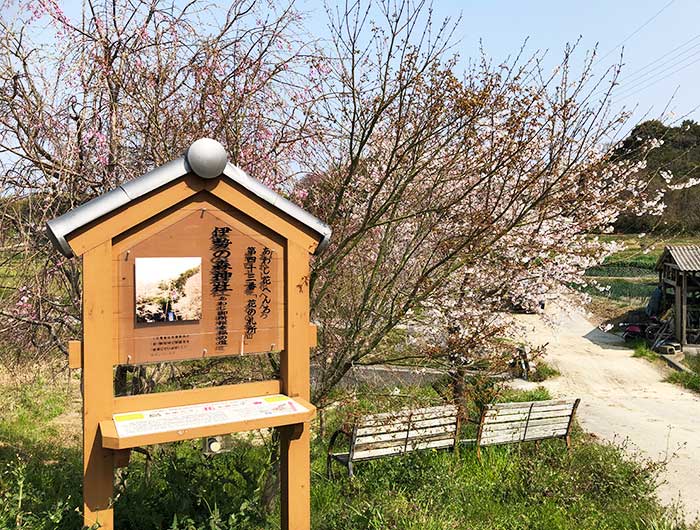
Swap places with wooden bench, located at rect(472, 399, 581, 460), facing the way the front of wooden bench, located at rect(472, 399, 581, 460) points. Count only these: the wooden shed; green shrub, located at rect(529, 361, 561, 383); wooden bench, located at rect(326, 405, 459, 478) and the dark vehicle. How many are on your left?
1

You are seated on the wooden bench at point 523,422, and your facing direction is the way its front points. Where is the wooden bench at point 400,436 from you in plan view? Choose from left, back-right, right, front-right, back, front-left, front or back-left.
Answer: left

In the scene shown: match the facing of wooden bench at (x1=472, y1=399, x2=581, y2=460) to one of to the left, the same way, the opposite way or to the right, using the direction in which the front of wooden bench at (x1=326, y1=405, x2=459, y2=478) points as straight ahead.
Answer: the same way

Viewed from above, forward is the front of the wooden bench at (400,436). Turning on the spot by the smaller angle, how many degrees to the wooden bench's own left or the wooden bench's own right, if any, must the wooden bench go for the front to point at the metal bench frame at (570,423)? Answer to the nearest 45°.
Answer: approximately 90° to the wooden bench's own right

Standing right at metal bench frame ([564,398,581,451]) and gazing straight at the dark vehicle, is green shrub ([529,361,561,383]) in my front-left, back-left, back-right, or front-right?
front-left

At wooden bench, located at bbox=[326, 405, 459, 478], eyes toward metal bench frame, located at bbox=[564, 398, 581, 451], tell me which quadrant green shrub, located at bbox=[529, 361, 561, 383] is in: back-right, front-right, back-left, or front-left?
front-left

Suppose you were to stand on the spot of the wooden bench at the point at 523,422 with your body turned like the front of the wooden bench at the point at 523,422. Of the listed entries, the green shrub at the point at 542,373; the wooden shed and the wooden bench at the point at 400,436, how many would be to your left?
1

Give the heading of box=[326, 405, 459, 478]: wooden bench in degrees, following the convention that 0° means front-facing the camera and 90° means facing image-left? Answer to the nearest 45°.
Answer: approximately 135°

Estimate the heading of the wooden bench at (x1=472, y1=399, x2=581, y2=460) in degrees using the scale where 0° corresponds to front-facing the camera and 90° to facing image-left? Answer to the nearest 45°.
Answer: approximately 135°

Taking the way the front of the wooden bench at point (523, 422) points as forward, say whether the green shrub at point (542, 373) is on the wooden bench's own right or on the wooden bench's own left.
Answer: on the wooden bench's own right

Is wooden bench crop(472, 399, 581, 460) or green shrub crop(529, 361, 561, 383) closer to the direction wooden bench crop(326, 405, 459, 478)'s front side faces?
the green shrub
